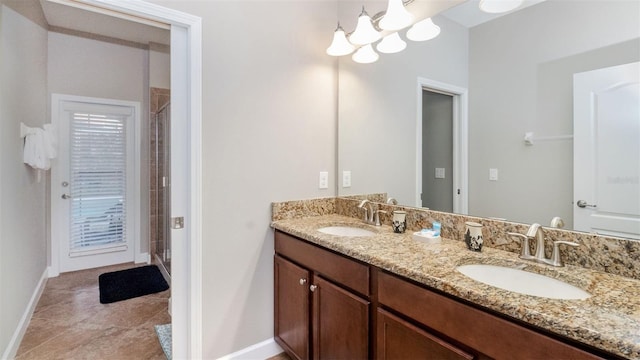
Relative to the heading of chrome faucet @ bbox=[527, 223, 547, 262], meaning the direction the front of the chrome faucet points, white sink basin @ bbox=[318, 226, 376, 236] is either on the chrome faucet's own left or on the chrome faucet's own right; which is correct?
on the chrome faucet's own right

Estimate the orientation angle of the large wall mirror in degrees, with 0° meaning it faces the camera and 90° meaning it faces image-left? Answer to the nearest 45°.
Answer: approximately 45°

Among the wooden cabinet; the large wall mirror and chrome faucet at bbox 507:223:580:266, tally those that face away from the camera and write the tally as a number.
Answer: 0

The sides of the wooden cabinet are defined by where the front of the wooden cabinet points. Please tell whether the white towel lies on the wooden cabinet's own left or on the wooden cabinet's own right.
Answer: on the wooden cabinet's own right

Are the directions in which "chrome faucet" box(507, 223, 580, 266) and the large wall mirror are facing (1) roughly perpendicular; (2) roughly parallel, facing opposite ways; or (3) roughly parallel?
roughly parallel

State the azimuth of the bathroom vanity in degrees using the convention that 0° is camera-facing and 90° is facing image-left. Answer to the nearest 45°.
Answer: approximately 45°

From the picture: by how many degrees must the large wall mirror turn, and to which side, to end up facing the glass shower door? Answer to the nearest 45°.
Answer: approximately 45° to its right

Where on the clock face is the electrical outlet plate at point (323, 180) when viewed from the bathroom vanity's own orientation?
The electrical outlet plate is roughly at 3 o'clock from the bathroom vanity.

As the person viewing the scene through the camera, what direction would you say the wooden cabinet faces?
facing the viewer and to the left of the viewer

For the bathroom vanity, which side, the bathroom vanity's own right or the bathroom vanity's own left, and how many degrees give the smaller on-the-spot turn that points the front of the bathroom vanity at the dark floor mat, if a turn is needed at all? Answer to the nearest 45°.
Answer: approximately 45° to the bathroom vanity's own right

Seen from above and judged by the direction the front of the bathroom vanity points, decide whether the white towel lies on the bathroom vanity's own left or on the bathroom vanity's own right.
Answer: on the bathroom vanity's own right
